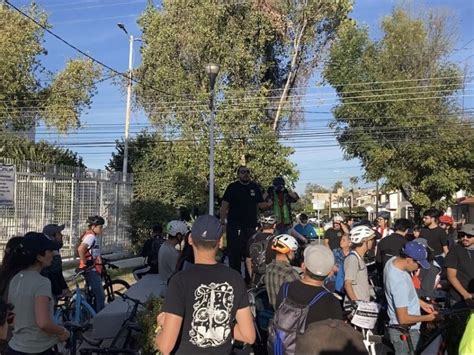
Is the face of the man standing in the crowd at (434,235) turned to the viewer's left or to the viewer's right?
to the viewer's left

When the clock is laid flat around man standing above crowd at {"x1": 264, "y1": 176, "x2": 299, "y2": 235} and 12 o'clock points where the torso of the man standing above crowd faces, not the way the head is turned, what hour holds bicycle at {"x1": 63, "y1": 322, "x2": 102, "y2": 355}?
The bicycle is roughly at 1 o'clock from the man standing above crowd.

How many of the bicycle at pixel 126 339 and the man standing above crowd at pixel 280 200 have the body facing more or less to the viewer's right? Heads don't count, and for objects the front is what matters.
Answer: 1

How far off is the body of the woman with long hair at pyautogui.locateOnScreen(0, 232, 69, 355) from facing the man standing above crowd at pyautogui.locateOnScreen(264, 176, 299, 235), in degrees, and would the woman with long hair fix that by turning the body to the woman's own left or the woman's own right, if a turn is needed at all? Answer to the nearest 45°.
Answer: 0° — they already face them

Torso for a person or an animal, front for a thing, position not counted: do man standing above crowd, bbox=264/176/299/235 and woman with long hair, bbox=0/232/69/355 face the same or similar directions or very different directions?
very different directions

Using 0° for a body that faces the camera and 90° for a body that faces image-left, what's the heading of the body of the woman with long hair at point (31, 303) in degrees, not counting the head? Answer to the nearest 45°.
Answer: approximately 225°

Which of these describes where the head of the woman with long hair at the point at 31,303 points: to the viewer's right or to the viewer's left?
to the viewer's right

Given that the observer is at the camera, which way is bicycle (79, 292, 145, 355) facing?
facing to the right of the viewer

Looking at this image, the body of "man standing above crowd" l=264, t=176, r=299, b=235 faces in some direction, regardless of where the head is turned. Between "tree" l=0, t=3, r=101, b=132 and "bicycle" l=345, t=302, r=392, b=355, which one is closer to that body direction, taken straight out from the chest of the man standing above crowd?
the bicycle
